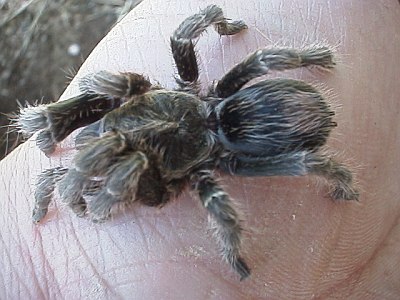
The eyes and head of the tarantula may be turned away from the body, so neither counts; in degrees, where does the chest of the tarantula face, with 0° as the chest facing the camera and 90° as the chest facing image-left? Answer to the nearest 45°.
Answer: approximately 90°
